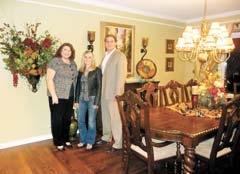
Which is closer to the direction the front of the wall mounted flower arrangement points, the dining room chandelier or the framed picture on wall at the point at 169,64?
the dining room chandelier

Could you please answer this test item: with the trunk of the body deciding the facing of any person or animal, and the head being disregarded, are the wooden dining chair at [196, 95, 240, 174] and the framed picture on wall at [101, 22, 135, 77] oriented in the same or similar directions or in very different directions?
very different directions

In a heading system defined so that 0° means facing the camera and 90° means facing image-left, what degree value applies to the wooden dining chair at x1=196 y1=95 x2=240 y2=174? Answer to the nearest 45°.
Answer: approximately 135°

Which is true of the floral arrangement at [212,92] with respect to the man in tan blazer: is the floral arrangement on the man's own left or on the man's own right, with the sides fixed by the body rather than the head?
on the man's own left

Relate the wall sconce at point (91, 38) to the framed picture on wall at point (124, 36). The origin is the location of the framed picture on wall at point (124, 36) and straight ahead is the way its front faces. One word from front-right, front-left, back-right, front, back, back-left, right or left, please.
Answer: right

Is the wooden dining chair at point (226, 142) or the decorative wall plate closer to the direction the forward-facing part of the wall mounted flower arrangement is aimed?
the wooden dining chair

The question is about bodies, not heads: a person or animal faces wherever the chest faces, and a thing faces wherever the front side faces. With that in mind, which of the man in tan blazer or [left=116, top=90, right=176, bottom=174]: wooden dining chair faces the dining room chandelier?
the wooden dining chair

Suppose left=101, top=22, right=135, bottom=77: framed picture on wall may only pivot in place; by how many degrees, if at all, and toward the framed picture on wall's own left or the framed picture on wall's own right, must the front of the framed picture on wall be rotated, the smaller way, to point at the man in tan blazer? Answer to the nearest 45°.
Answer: approximately 45° to the framed picture on wall's own right

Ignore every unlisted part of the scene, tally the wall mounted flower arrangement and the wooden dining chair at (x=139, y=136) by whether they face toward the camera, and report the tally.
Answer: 1

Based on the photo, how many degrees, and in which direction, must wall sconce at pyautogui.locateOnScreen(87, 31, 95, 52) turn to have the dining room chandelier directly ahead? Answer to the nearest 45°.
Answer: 0° — it already faces it

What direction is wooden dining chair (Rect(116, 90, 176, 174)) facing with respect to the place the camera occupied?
facing away from the viewer and to the right of the viewer

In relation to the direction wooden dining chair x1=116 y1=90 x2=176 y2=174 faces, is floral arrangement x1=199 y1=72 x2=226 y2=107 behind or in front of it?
in front

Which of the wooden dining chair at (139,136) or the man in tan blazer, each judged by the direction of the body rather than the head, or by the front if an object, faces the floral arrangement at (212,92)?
the wooden dining chair
